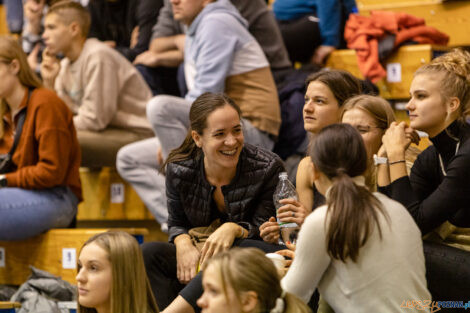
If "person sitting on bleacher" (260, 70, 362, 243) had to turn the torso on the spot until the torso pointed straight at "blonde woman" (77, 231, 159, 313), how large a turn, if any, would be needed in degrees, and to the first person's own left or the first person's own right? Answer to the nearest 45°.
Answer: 0° — they already face them

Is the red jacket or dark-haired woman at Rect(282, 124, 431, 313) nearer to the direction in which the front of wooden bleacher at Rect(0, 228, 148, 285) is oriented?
the dark-haired woman

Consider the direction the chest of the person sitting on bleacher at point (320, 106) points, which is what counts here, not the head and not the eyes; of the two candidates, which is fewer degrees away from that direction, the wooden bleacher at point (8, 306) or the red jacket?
the wooden bleacher

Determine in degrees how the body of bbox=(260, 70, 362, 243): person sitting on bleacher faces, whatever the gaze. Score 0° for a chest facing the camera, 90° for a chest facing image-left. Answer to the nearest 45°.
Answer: approximately 45°

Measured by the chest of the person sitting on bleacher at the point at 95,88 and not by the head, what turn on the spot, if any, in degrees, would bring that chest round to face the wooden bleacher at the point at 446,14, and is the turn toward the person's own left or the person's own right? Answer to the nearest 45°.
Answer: approximately 180°
